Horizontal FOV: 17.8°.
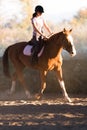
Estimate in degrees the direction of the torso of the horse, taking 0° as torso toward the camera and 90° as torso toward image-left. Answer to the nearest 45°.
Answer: approximately 315°

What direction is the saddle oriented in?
to the viewer's right
